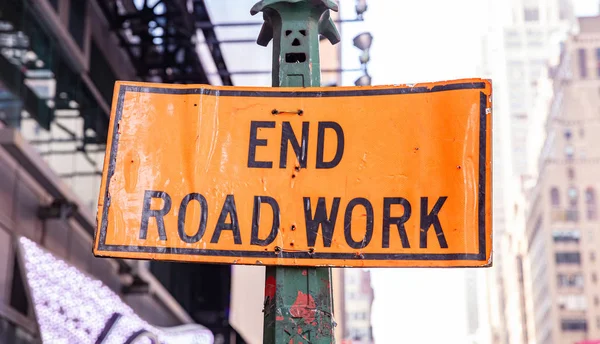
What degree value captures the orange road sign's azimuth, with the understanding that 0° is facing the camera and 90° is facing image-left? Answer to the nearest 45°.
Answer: approximately 0°

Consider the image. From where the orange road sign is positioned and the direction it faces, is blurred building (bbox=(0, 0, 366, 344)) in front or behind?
behind
